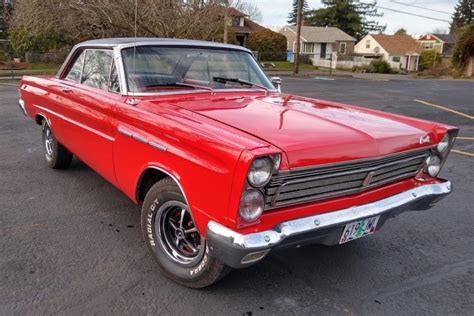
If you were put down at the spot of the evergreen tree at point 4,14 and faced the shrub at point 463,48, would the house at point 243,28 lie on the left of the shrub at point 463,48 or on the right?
left

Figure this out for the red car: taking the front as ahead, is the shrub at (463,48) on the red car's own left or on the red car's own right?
on the red car's own left

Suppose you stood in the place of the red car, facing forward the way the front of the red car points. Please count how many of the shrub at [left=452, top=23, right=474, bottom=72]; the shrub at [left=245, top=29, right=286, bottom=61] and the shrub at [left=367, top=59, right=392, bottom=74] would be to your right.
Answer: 0

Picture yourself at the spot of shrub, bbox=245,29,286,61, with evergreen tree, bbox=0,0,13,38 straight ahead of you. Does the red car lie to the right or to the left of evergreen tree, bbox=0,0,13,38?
left

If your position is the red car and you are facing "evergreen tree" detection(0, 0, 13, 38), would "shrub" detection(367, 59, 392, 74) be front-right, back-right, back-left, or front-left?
front-right

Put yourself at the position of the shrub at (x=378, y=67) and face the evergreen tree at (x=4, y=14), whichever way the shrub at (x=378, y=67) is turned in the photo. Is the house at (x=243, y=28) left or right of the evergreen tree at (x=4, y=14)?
right

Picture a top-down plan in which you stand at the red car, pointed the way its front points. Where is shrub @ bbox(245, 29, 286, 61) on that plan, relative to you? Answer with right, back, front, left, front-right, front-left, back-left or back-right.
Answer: back-left

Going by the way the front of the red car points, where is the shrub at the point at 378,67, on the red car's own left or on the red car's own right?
on the red car's own left

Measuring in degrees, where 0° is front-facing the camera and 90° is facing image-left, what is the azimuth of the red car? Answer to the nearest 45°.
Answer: approximately 315°

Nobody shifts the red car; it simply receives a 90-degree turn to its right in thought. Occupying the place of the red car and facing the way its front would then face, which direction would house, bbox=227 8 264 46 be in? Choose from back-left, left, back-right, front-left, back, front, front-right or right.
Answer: back-right
